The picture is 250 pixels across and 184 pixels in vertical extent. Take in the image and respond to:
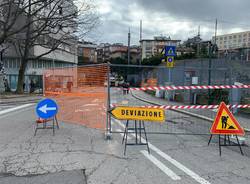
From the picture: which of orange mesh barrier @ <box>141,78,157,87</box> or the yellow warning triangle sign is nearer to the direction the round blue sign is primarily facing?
the yellow warning triangle sign

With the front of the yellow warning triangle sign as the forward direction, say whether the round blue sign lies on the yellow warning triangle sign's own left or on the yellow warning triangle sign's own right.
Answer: on the yellow warning triangle sign's own right

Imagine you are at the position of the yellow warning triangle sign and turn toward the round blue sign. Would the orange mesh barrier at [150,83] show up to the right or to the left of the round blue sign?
right

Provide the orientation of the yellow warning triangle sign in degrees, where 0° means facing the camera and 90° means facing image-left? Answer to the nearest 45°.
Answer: approximately 0°

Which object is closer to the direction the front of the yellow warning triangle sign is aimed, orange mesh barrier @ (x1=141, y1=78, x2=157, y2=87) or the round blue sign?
the round blue sign

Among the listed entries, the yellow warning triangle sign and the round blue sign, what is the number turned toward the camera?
2

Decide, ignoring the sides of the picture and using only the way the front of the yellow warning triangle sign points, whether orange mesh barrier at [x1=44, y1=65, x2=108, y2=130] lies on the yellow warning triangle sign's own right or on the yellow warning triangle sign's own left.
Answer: on the yellow warning triangle sign's own right

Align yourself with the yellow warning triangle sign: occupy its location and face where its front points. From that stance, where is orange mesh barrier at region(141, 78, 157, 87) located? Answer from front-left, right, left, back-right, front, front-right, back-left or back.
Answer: back-right

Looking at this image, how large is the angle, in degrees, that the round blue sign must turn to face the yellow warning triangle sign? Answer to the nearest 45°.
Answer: approximately 45° to its left
